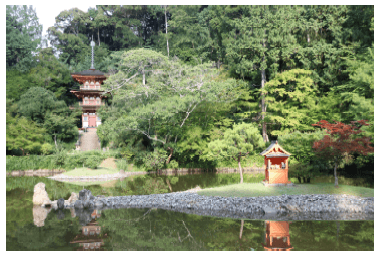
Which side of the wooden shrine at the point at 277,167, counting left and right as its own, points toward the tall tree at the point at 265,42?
back

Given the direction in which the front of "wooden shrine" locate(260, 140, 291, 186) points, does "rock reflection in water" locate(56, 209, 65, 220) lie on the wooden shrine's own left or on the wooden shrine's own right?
on the wooden shrine's own right

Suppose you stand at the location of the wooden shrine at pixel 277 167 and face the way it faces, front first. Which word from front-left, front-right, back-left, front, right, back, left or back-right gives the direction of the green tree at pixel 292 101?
back

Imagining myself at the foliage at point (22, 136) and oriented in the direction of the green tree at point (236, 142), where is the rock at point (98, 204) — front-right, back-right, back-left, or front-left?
front-right

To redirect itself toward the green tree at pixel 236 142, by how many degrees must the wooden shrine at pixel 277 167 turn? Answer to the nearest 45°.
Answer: approximately 135° to its right

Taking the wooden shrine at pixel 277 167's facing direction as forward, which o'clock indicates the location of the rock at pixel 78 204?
The rock is roughly at 2 o'clock from the wooden shrine.

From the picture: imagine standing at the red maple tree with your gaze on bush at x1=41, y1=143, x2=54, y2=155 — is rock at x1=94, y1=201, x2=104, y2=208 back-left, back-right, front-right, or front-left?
front-left

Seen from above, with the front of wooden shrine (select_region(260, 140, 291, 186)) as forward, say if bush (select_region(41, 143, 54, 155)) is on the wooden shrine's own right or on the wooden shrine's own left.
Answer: on the wooden shrine's own right

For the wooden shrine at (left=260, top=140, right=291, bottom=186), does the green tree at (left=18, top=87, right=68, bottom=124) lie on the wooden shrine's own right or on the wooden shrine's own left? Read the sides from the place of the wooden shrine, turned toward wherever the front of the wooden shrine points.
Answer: on the wooden shrine's own right

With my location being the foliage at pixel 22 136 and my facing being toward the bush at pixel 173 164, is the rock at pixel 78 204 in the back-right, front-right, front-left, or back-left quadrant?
front-right

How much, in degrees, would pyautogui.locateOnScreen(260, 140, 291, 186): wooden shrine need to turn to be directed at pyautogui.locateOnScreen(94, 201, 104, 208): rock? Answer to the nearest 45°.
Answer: approximately 45° to its right

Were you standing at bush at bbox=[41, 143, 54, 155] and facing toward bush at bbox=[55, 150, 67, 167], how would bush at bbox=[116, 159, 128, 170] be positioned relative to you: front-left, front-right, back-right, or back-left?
front-left

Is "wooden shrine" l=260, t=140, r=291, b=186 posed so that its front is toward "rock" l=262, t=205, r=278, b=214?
yes

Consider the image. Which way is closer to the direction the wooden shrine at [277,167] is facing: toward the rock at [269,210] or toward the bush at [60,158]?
the rock

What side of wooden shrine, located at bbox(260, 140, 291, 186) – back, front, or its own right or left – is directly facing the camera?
front

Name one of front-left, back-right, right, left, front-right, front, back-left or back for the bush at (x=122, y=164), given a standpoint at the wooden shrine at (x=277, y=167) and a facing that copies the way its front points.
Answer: back-right

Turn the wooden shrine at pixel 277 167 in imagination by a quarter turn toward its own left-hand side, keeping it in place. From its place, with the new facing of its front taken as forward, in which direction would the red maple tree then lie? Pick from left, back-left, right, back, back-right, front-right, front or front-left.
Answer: front

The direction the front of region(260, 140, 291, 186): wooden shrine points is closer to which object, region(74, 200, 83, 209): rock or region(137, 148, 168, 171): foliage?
the rock

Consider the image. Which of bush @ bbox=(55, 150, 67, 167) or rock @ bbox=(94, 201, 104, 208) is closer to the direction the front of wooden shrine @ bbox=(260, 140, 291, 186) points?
the rock
